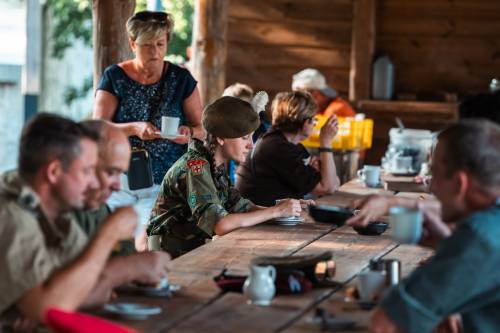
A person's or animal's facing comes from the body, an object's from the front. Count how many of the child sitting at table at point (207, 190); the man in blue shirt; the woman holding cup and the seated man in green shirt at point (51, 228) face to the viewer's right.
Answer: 2

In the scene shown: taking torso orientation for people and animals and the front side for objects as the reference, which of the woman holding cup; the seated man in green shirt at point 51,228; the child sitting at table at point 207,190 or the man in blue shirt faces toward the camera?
the woman holding cup

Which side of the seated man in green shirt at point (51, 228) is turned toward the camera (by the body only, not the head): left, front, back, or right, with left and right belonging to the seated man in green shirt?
right

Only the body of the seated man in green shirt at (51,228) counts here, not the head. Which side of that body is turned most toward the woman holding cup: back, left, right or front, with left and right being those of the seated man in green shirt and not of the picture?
left

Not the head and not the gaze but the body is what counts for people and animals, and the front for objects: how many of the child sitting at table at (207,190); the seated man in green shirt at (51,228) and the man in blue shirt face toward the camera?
0

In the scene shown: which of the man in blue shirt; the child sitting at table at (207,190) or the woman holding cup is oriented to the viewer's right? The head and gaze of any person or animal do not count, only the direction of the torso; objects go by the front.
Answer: the child sitting at table

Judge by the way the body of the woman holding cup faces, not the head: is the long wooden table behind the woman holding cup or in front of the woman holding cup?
in front

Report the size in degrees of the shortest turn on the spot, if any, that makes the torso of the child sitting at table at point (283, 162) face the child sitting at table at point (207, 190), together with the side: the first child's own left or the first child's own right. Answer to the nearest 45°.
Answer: approximately 135° to the first child's own right

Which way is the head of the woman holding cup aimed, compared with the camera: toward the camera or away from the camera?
toward the camera

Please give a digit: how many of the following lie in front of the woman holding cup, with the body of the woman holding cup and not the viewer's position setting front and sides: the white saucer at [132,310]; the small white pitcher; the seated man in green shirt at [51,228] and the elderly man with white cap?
3

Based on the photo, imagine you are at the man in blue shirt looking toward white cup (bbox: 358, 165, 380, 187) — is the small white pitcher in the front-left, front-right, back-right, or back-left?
front-left

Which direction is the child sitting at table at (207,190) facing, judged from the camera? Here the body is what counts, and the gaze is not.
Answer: to the viewer's right

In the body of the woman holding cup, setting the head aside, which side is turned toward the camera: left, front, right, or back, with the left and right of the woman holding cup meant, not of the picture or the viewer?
front

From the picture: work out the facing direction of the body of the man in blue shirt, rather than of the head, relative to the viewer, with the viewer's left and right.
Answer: facing away from the viewer and to the left of the viewer

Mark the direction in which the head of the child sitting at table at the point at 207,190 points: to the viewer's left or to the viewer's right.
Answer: to the viewer's right
